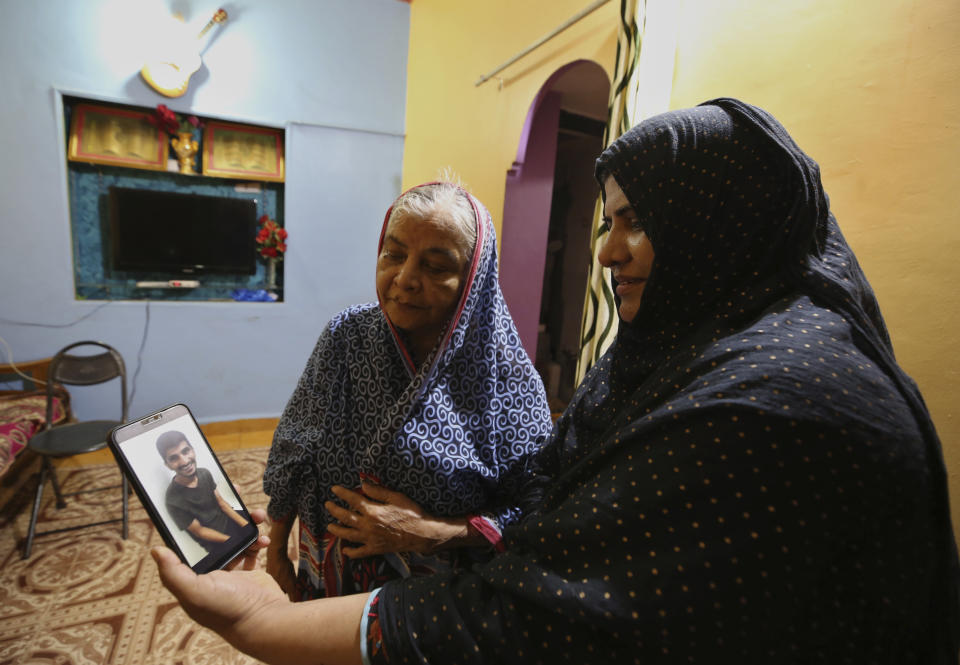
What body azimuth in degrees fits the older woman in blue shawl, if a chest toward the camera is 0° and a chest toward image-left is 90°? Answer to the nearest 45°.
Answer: approximately 45°

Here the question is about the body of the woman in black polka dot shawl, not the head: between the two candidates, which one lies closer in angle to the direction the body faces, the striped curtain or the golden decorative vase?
the golden decorative vase

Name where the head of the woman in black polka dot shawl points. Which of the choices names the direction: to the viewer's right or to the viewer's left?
to the viewer's left

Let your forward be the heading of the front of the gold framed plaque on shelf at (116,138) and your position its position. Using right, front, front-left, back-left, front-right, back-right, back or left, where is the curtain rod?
front-left

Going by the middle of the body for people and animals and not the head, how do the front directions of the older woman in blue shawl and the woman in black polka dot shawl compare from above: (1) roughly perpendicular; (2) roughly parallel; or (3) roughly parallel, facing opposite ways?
roughly perpendicular

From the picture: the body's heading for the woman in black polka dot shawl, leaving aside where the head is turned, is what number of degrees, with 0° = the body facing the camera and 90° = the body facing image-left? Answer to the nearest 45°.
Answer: approximately 90°

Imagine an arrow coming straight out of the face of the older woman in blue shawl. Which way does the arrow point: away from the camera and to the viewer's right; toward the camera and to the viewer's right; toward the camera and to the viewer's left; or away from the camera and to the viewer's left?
toward the camera and to the viewer's left

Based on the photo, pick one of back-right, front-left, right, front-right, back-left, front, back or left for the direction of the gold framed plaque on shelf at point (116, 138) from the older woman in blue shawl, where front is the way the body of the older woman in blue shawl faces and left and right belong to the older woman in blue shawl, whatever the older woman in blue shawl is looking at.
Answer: right

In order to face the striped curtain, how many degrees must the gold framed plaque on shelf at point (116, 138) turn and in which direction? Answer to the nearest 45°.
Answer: approximately 45° to its left

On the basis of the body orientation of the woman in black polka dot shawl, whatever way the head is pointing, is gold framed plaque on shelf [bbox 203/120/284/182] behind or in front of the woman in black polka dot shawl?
in front

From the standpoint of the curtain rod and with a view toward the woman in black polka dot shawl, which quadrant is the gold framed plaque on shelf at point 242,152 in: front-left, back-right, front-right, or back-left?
back-right
